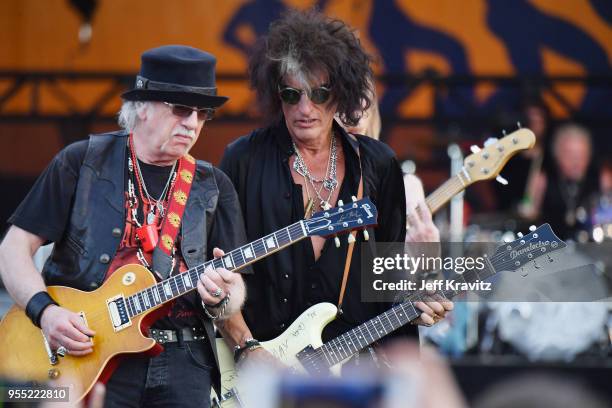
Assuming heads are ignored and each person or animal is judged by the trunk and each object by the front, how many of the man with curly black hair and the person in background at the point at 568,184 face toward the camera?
2

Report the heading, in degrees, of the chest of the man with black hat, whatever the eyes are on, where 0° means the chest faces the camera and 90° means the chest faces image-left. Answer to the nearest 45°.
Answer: approximately 315°

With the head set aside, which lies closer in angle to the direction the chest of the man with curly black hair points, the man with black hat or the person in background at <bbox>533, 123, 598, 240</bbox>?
the man with black hat

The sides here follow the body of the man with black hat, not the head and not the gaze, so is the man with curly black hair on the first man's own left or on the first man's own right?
on the first man's own left

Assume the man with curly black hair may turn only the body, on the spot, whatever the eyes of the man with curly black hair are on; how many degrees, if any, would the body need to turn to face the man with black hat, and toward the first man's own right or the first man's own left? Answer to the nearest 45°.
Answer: approximately 45° to the first man's own right

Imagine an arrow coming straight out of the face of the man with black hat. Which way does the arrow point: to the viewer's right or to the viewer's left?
to the viewer's right

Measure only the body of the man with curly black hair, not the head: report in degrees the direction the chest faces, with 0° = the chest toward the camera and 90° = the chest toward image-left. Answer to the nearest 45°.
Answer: approximately 0°
